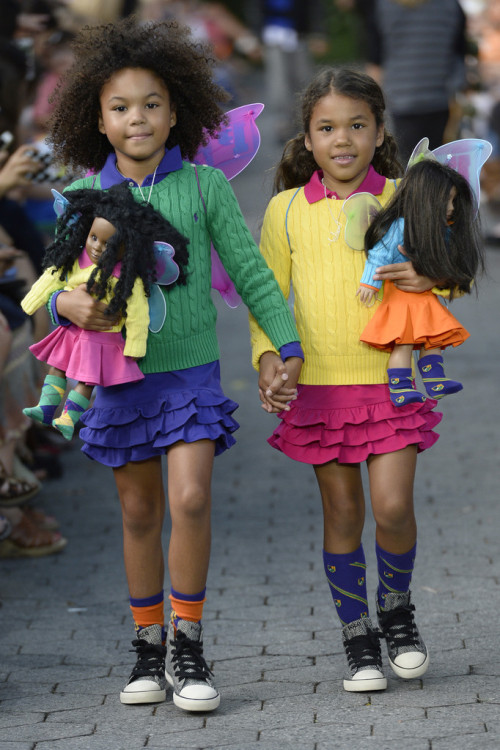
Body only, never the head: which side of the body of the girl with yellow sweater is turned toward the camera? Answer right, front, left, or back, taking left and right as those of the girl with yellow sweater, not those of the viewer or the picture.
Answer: front
